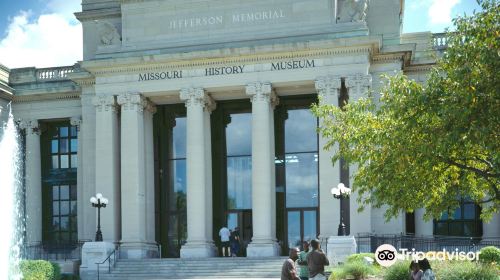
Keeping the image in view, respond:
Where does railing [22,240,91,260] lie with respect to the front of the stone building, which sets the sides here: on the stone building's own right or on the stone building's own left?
on the stone building's own right

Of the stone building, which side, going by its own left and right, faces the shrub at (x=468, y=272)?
front

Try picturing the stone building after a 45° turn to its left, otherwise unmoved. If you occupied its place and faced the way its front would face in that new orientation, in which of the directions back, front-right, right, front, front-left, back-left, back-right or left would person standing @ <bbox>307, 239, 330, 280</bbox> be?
front-right

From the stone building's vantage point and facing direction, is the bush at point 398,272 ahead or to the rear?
ahead

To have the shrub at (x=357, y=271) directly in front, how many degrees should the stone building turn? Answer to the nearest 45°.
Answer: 0° — it already faces it

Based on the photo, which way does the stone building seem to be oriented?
toward the camera
